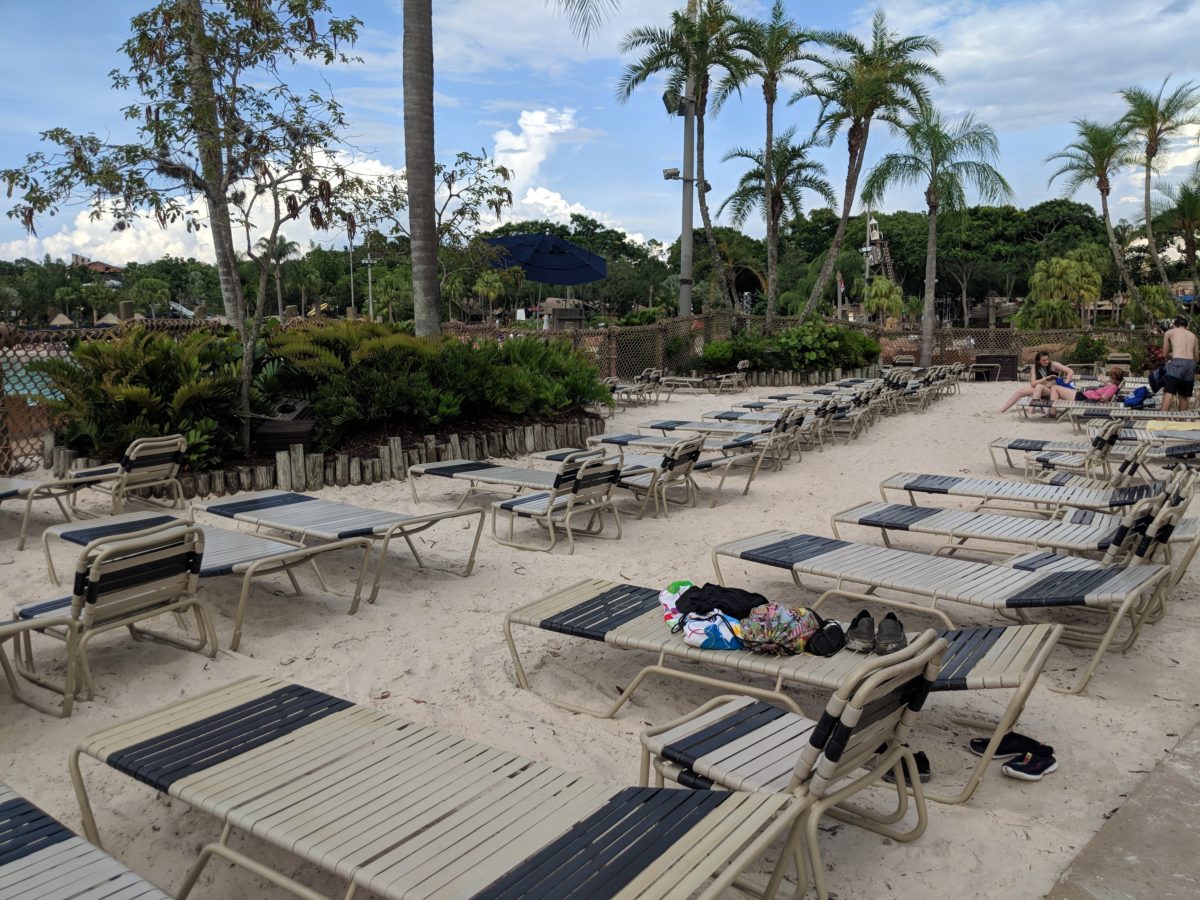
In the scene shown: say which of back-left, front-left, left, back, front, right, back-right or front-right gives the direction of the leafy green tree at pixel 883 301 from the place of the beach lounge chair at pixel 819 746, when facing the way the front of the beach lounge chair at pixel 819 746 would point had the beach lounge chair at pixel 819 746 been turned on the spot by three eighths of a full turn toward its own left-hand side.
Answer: back

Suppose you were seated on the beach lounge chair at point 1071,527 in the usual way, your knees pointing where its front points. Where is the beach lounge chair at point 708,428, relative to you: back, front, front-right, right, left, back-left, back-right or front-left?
front-right

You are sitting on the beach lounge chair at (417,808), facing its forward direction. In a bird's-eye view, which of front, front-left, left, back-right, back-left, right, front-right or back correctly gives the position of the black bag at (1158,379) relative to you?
right

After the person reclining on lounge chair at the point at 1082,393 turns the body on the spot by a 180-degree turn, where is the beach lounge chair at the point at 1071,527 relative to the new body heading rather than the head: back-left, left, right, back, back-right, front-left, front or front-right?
right

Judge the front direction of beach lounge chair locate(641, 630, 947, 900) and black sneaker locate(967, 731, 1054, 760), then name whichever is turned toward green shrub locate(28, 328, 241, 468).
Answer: the beach lounge chair

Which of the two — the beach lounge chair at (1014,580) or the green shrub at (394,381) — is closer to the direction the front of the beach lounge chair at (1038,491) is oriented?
the green shrub

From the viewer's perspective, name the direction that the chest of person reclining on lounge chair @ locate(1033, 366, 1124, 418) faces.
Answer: to the viewer's left

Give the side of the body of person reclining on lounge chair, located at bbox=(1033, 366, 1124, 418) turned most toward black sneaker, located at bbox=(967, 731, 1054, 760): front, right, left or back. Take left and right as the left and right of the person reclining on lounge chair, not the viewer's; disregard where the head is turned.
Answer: left

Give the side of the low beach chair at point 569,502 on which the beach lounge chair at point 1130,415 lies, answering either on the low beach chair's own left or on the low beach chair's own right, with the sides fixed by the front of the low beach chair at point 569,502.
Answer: on the low beach chair's own right

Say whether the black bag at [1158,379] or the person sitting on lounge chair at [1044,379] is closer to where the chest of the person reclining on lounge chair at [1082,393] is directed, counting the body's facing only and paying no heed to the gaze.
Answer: the person sitting on lounge chair

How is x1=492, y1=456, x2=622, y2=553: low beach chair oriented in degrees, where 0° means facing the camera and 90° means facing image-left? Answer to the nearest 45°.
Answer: approximately 135°

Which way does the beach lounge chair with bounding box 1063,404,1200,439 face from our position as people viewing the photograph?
facing to the left of the viewer
